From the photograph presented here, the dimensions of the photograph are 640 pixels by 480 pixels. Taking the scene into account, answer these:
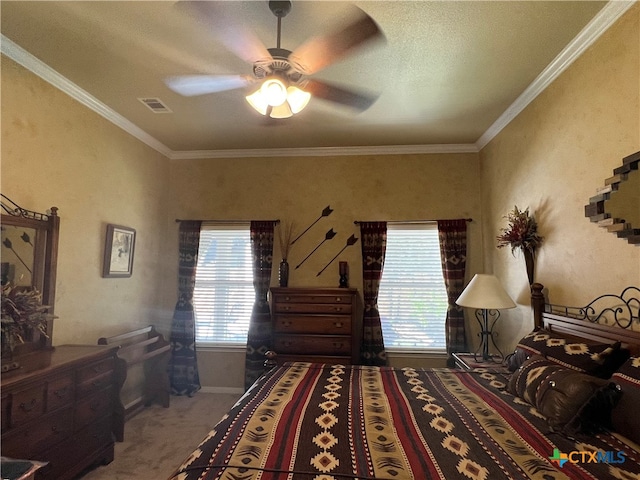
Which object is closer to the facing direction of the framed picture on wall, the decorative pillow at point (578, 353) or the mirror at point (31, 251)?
the decorative pillow

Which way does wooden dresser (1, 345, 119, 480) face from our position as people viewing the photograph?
facing the viewer and to the right of the viewer

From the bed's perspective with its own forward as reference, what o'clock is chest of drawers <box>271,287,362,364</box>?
The chest of drawers is roughly at 2 o'clock from the bed.

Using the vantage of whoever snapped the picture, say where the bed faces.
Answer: facing to the left of the viewer

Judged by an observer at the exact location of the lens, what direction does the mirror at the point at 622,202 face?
facing the viewer and to the left of the viewer

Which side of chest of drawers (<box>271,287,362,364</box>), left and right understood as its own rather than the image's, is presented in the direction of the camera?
front

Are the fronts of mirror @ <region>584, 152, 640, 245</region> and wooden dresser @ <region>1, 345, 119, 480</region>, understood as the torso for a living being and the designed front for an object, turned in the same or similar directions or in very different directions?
very different directions

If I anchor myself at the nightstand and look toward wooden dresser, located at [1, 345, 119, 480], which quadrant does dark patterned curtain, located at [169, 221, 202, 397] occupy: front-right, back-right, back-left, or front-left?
front-right

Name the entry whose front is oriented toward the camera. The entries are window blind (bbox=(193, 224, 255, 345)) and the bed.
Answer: the window blind

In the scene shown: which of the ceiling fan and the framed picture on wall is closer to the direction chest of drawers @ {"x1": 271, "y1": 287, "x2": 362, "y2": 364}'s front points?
the ceiling fan

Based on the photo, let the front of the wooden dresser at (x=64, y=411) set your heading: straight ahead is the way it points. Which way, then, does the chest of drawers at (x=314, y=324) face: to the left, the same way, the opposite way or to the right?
to the right

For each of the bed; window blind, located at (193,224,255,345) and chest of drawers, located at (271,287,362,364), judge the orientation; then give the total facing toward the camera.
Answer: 2

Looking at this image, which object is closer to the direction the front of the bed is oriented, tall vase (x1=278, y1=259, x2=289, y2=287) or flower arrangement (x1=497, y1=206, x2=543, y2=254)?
the tall vase

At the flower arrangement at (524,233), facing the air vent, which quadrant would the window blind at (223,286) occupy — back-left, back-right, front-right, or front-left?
front-right

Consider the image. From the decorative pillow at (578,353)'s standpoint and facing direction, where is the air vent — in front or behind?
in front
